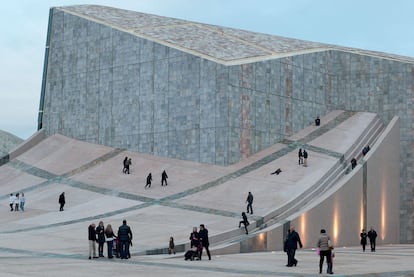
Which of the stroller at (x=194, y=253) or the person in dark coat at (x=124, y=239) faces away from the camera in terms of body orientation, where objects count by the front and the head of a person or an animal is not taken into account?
the person in dark coat

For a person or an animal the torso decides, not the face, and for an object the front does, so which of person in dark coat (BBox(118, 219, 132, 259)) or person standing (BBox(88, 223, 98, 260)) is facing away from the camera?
the person in dark coat

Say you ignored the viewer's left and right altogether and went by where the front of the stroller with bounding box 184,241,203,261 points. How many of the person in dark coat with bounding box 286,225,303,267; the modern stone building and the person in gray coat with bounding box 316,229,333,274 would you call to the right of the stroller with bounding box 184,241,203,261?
1

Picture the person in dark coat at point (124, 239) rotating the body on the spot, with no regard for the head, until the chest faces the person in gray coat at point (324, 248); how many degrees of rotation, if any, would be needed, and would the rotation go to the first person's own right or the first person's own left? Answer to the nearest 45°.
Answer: approximately 135° to the first person's own right

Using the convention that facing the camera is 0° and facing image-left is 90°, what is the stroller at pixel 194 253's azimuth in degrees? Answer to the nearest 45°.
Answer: approximately 90°

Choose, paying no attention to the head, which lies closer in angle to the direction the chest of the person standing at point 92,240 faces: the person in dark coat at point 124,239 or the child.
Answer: the person in dark coat

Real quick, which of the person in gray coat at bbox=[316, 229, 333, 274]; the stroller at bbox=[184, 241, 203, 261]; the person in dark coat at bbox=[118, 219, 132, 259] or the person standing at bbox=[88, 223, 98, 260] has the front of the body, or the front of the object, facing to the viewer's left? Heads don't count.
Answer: the stroller

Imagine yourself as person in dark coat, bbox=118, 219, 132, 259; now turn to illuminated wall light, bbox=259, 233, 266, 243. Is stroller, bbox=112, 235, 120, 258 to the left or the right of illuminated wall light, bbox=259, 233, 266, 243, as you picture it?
left

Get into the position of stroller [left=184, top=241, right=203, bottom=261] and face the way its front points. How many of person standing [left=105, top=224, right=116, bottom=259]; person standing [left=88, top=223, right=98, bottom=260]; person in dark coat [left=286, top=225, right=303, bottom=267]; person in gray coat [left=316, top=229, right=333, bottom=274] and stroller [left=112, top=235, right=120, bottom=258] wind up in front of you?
3

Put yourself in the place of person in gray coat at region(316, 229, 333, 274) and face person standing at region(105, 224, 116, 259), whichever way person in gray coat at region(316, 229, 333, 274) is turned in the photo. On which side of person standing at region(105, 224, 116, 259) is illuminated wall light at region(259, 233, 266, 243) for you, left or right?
right

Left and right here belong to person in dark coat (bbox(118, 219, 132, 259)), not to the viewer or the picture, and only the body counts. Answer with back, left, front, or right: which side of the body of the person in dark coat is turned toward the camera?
back
